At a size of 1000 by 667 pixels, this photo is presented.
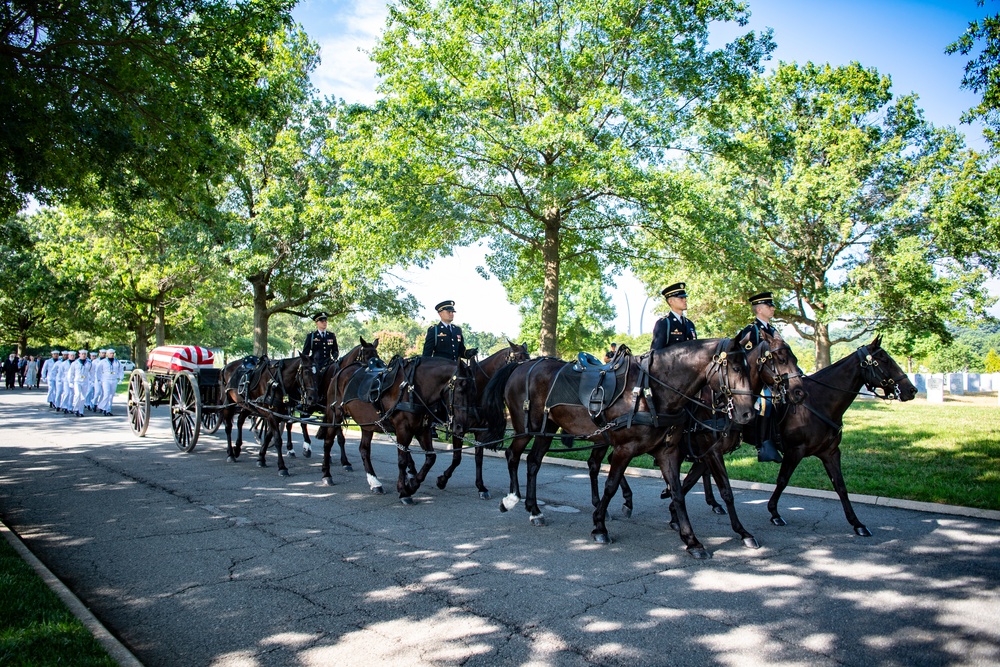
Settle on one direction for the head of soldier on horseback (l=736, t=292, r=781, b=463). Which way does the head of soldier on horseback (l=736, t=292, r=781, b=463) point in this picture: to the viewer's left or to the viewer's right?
to the viewer's right

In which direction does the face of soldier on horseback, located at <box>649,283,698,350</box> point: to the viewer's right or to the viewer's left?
to the viewer's right

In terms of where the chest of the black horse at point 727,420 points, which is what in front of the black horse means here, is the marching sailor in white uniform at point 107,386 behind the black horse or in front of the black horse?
behind

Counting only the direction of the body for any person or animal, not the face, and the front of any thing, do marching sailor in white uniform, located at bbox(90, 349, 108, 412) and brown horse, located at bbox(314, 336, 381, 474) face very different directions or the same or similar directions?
same or similar directions

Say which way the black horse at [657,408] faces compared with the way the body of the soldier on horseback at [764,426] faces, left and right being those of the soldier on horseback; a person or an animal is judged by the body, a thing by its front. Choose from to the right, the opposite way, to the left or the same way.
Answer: the same way

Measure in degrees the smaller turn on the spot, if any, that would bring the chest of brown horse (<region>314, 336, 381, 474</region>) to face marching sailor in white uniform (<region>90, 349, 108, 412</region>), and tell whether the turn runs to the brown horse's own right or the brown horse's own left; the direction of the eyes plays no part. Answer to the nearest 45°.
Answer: approximately 180°

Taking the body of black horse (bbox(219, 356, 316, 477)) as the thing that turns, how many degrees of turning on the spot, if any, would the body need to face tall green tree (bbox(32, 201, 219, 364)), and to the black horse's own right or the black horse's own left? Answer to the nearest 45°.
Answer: approximately 135° to the black horse's own left

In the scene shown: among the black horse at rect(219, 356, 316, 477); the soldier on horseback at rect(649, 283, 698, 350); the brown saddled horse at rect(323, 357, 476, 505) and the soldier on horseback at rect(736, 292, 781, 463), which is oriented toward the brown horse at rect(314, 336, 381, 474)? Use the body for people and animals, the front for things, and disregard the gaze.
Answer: the black horse at rect(219, 356, 316, 477)

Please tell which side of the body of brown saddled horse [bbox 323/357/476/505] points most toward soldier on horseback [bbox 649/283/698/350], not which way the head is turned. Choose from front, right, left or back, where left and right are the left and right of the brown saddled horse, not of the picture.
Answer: front

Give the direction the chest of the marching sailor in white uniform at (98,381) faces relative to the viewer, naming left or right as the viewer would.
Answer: facing the viewer and to the right of the viewer

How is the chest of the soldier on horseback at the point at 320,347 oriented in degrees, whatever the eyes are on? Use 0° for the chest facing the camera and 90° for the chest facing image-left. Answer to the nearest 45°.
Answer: approximately 315°

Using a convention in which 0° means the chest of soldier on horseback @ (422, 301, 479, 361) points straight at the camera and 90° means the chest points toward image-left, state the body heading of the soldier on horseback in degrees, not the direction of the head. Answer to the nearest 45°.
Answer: approximately 315°
